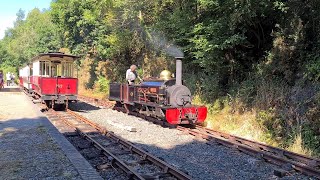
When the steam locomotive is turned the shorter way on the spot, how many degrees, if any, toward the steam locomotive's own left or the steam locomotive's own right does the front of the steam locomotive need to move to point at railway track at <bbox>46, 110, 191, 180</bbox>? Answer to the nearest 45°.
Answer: approximately 45° to the steam locomotive's own right

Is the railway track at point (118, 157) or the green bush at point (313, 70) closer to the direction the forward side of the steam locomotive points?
the green bush

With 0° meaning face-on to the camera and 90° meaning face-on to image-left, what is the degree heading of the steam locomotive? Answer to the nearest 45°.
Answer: approximately 315°

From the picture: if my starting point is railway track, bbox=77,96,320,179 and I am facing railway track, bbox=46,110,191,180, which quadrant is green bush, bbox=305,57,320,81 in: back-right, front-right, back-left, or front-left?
back-right
